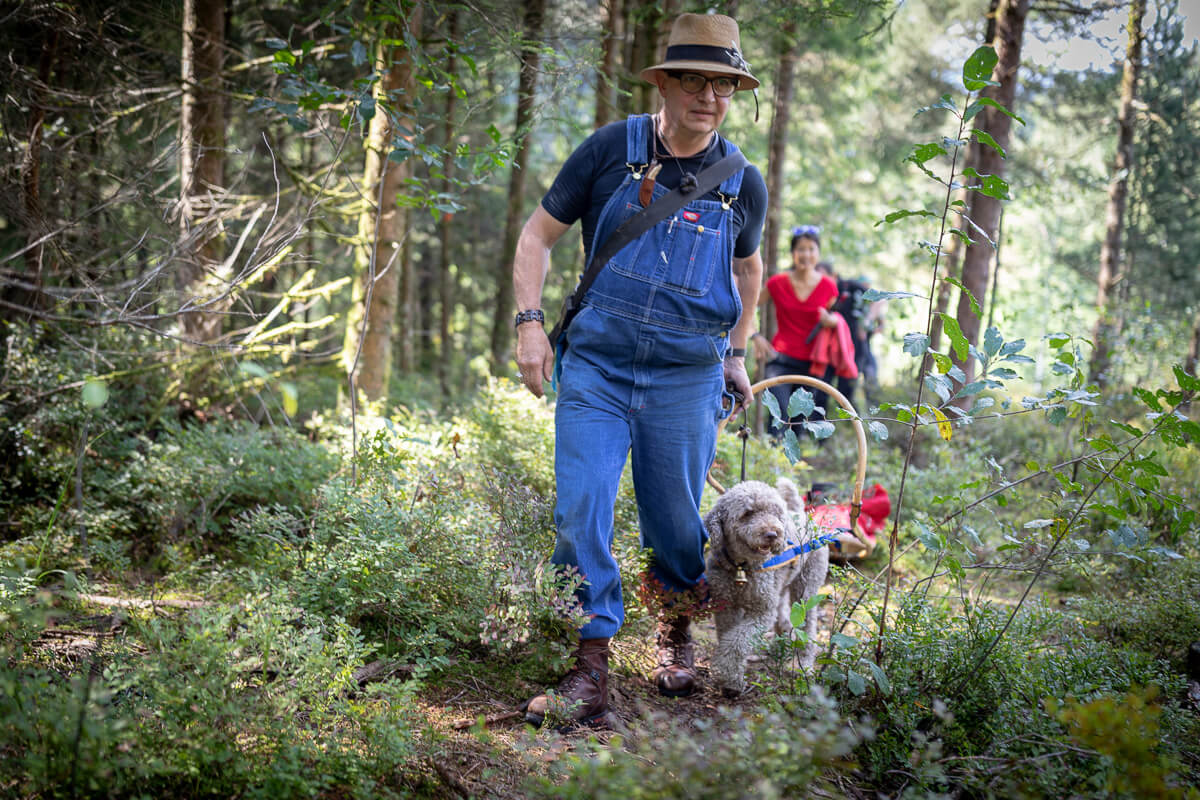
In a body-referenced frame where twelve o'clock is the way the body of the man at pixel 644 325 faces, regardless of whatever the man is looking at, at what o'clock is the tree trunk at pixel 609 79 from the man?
The tree trunk is roughly at 6 o'clock from the man.

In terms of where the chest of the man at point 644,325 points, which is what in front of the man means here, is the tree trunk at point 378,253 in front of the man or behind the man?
behind

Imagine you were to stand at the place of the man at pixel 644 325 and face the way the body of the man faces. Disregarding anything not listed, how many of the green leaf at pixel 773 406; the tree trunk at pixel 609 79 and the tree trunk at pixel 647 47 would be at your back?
2

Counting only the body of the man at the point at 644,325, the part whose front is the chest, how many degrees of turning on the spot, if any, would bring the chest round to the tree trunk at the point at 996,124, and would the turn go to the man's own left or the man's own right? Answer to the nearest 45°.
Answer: approximately 135° to the man's own left

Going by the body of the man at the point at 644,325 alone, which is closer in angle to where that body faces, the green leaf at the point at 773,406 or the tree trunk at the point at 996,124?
the green leaf

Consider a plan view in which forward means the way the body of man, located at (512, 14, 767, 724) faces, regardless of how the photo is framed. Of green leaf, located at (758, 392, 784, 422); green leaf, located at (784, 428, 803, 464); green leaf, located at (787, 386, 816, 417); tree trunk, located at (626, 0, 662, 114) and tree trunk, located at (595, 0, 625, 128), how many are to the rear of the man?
2

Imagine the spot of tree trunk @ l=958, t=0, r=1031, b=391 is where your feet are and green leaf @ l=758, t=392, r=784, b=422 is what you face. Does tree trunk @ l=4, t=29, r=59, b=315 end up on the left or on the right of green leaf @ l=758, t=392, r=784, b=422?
right

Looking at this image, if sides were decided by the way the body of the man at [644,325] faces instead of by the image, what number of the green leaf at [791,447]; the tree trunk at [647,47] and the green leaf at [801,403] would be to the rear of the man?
1

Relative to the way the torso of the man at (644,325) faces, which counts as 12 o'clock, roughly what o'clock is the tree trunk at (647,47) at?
The tree trunk is roughly at 6 o'clock from the man.

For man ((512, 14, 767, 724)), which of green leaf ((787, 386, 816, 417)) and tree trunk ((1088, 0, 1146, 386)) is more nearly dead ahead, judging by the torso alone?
the green leaf

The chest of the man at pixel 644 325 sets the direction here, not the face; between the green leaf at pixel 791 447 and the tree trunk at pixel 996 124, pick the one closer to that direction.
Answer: the green leaf

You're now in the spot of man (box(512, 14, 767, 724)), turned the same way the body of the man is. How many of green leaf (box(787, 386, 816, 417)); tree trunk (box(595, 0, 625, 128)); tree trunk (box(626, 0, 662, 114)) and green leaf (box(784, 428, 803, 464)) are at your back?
2

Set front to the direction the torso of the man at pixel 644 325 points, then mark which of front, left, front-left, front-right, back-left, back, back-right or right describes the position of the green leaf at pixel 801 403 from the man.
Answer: front-left
